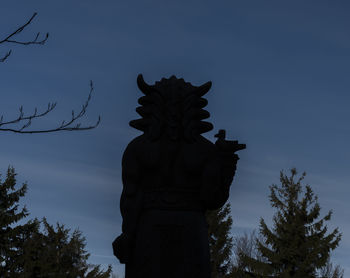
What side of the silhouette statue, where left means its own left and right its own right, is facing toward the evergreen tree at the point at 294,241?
back

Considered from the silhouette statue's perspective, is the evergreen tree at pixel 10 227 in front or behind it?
behind

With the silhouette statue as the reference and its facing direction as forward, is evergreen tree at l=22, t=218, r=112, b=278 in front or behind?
behind

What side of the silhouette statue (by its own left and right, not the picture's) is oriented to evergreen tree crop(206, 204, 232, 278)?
back

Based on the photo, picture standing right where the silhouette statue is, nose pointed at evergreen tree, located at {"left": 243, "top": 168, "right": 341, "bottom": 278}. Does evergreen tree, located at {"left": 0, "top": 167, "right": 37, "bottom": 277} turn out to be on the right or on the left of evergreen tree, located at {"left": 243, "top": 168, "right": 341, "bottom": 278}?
left
